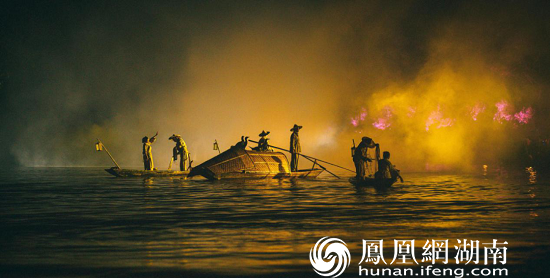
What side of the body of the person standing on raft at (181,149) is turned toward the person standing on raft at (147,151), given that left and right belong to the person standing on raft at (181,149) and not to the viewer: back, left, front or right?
front

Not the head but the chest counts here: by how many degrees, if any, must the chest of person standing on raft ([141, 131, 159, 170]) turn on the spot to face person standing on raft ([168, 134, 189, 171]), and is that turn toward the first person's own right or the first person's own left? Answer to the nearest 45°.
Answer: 0° — they already face them

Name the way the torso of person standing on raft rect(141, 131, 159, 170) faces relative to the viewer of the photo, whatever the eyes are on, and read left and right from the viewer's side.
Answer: facing to the right of the viewer

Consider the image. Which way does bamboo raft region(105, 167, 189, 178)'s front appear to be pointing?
to the viewer's left

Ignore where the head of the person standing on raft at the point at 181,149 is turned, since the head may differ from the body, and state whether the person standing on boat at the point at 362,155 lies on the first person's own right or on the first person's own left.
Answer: on the first person's own left

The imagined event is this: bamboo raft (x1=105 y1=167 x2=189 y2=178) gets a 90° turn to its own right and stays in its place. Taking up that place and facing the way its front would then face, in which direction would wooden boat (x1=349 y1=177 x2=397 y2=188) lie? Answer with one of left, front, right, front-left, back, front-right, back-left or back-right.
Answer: back-right

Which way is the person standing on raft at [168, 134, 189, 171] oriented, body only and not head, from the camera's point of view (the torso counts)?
to the viewer's left

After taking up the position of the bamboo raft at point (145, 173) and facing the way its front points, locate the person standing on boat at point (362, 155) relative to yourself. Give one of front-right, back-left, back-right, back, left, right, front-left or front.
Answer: back-left

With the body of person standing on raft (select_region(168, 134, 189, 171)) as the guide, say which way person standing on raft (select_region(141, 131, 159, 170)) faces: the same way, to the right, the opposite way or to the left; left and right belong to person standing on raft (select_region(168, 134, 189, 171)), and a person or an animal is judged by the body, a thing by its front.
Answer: the opposite way
